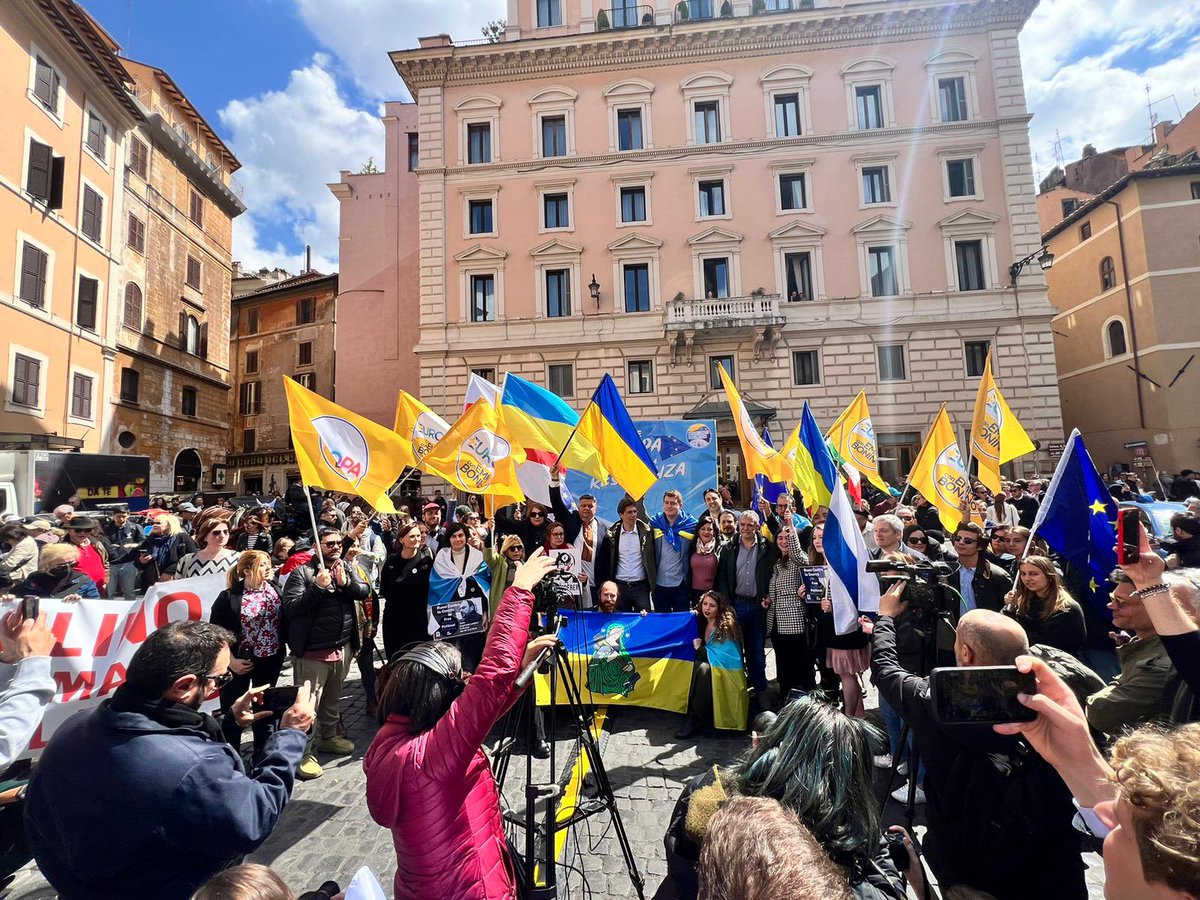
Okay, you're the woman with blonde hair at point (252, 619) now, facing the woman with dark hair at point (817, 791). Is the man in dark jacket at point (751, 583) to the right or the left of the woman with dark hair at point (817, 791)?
left

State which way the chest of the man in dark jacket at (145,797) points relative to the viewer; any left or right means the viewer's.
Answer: facing away from the viewer and to the right of the viewer

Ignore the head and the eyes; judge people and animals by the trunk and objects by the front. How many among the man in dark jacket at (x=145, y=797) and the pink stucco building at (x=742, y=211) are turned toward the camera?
1

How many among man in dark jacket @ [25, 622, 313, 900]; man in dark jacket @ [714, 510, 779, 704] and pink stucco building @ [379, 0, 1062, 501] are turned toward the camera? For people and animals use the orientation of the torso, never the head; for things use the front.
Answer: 2

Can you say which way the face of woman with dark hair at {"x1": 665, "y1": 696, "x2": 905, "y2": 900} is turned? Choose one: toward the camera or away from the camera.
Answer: away from the camera

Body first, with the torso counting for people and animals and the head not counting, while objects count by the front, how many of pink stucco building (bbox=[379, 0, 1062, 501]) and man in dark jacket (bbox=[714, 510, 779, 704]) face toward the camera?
2

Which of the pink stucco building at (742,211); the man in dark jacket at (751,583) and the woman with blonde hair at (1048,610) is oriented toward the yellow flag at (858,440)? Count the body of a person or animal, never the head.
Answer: the pink stucco building

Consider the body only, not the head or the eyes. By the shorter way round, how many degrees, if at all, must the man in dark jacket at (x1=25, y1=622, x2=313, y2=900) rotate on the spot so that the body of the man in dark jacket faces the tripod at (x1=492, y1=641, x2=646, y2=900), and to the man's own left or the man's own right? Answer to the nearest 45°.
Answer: approximately 45° to the man's own right

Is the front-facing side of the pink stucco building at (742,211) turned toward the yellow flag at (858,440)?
yes

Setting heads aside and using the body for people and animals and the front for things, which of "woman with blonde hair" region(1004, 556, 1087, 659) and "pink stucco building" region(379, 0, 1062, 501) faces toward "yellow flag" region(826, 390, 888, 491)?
the pink stucco building

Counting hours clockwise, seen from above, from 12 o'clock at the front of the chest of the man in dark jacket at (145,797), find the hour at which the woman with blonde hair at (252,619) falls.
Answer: The woman with blonde hair is roughly at 11 o'clock from the man in dark jacket.
